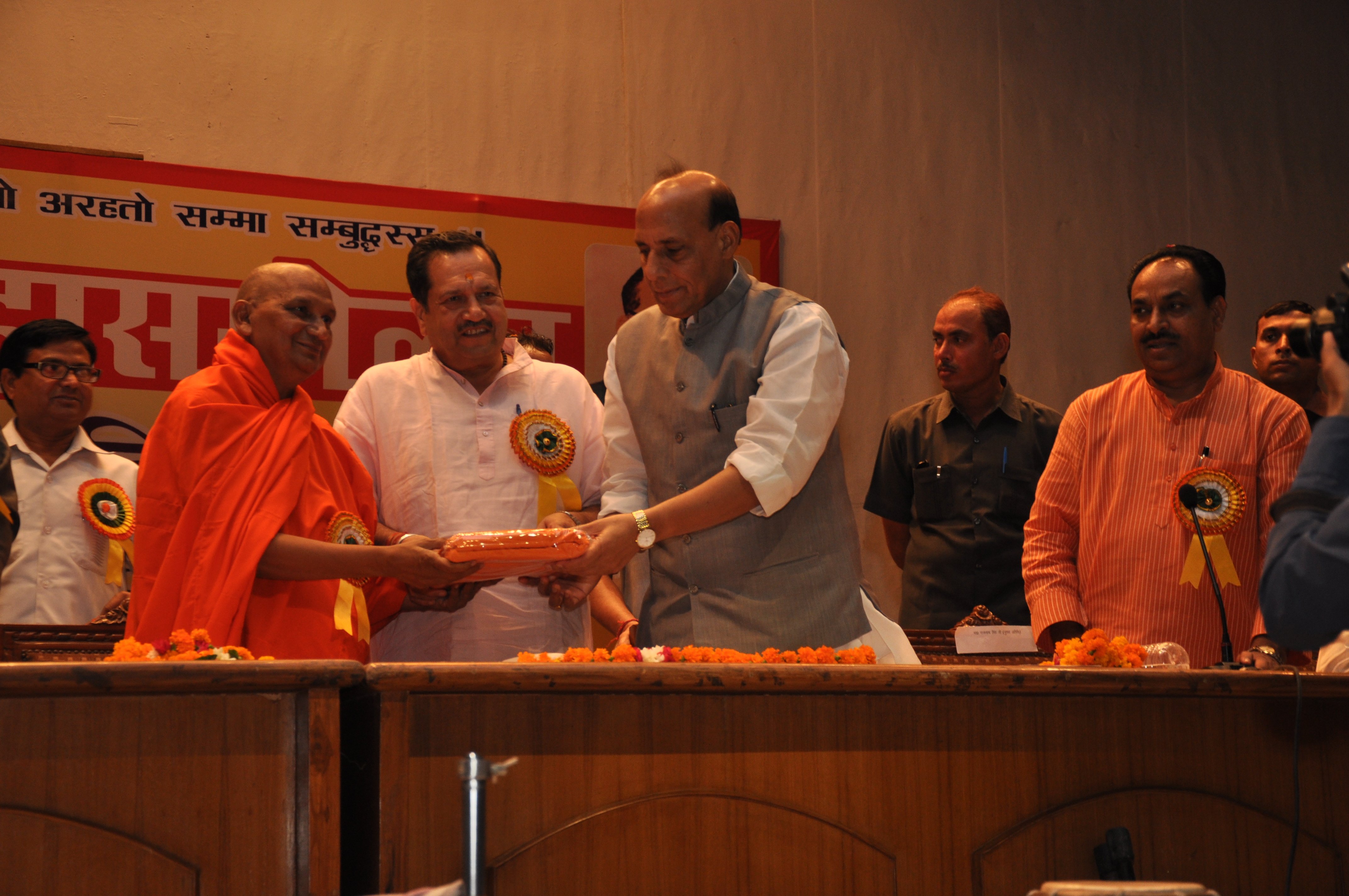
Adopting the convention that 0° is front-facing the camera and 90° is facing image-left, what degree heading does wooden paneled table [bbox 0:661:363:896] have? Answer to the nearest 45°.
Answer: approximately 0°

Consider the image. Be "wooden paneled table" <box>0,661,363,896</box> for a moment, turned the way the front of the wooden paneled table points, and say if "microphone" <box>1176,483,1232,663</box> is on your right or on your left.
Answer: on your left

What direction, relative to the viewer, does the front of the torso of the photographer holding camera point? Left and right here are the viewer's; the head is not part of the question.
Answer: facing to the left of the viewer

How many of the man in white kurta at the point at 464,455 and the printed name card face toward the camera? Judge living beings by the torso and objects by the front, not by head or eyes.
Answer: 2

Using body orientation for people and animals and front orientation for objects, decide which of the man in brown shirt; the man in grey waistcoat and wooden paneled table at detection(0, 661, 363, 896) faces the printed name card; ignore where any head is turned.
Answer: the man in brown shirt
